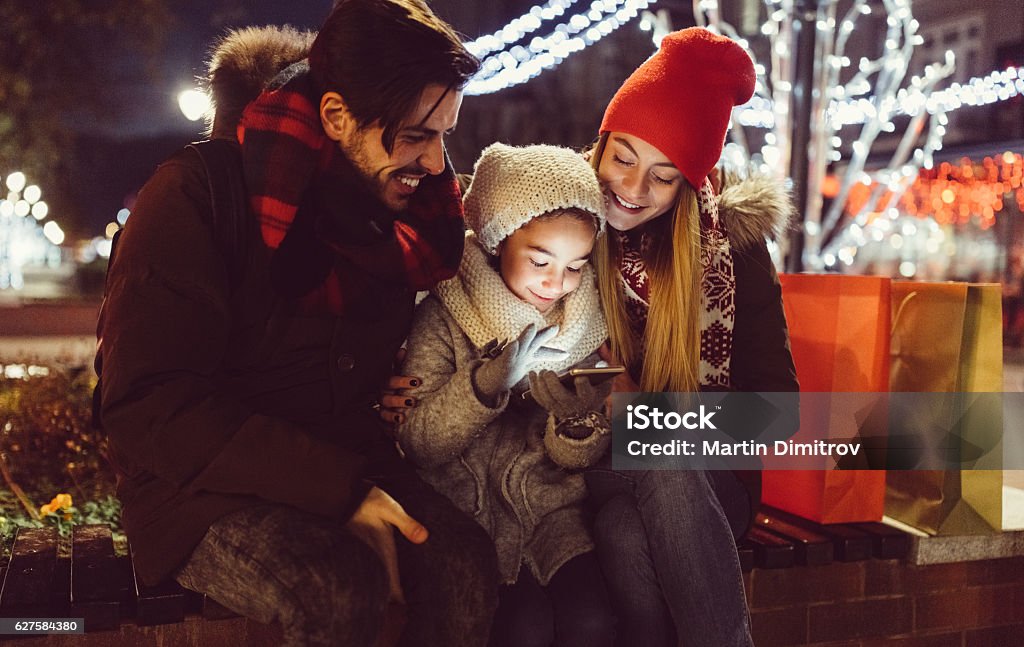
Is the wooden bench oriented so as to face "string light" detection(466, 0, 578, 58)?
no

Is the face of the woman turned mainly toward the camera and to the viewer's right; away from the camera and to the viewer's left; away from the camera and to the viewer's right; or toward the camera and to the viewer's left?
toward the camera and to the viewer's left

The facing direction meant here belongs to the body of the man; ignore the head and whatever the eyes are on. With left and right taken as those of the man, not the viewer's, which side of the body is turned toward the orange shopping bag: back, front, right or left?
left

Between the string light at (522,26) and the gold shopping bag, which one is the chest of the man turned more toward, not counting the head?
the gold shopping bag

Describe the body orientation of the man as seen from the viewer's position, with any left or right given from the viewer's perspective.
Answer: facing the viewer and to the right of the viewer

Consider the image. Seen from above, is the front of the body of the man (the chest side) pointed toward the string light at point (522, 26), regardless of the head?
no

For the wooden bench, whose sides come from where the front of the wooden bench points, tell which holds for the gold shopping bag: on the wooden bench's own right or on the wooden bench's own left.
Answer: on the wooden bench's own left

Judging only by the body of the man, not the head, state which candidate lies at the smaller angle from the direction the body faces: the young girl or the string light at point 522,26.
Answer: the young girl

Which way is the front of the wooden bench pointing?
toward the camera

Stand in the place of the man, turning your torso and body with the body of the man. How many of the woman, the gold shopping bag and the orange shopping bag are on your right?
0

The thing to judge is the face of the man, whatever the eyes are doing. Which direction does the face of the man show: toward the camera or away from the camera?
toward the camera
